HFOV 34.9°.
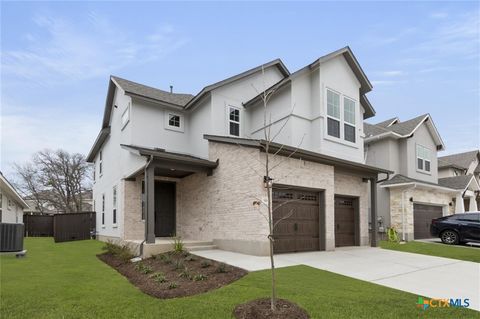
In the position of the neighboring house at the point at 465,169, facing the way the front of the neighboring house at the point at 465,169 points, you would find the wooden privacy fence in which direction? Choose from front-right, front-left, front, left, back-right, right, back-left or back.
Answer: right

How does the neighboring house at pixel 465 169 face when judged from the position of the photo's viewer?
facing the viewer and to the right of the viewer

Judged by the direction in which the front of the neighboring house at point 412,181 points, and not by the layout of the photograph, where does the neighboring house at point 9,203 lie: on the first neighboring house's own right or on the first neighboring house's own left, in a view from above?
on the first neighboring house's own right

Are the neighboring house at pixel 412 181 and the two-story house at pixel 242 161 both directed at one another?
no

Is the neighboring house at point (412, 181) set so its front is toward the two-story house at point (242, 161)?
no

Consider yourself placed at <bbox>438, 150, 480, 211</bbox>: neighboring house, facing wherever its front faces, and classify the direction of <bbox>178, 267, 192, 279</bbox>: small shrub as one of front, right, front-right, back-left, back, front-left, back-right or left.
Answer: front-right

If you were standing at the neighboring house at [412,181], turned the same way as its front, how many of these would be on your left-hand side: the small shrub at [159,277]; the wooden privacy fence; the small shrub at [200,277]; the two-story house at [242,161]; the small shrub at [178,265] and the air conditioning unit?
0

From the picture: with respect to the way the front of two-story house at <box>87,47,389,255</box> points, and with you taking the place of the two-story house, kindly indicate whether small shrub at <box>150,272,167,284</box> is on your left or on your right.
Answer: on your right

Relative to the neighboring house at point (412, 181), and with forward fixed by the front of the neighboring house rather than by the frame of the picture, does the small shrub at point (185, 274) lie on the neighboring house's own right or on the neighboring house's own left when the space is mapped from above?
on the neighboring house's own right

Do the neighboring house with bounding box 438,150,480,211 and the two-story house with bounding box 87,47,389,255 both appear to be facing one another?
no

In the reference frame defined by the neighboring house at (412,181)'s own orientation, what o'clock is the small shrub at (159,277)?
The small shrub is roughly at 2 o'clock from the neighboring house.

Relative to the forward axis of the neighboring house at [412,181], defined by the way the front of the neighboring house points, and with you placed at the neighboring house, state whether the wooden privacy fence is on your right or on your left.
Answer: on your right
